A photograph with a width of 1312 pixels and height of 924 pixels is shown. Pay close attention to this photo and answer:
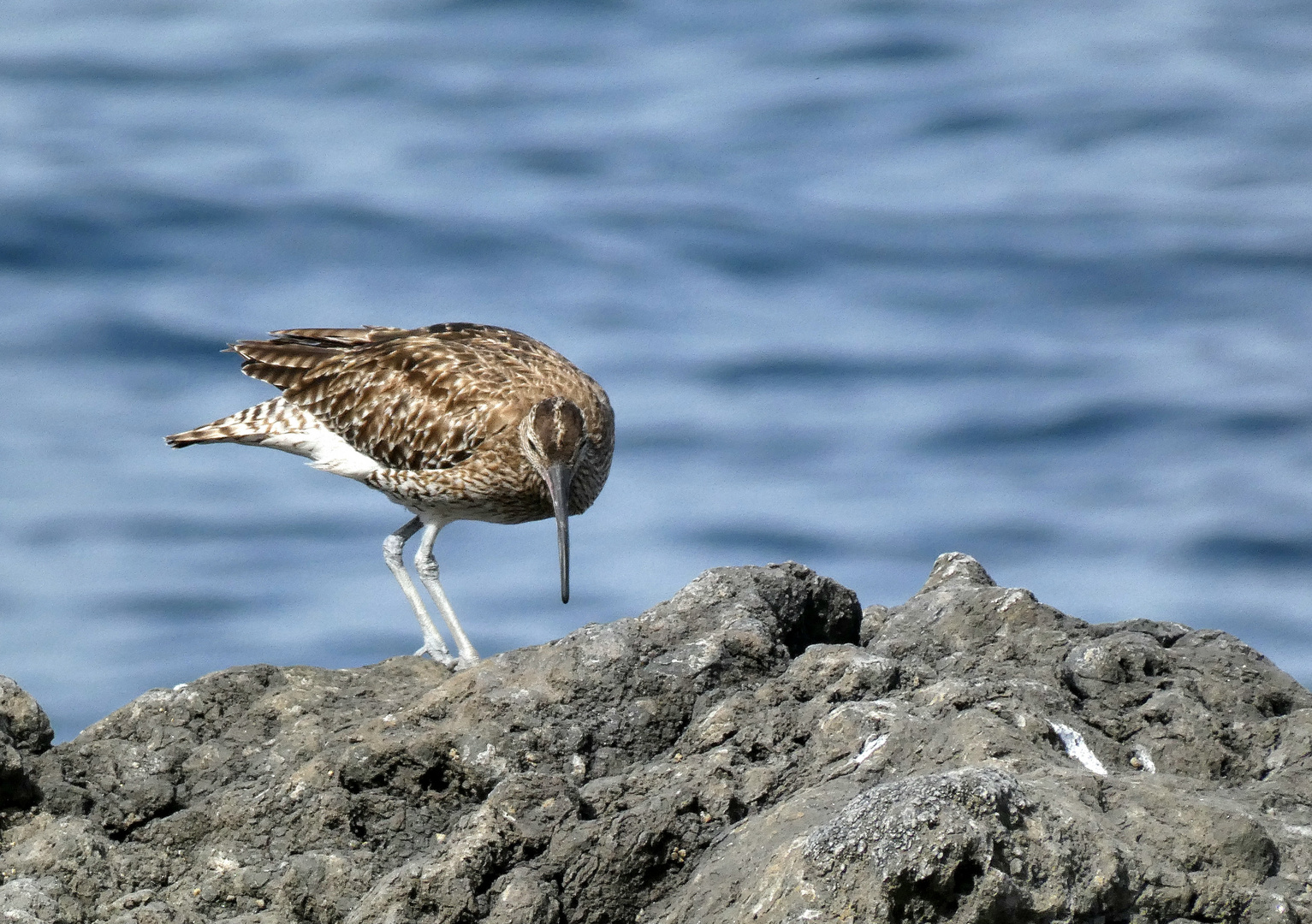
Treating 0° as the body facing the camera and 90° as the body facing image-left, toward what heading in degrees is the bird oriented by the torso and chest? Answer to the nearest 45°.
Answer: approximately 270°

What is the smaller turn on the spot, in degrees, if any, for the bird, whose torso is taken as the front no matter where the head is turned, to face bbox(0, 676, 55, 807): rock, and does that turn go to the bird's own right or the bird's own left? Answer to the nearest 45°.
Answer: approximately 135° to the bird's own right
